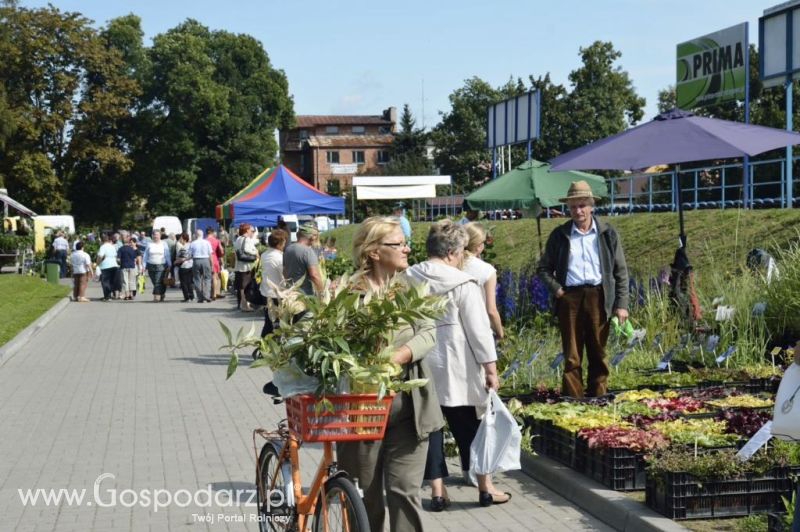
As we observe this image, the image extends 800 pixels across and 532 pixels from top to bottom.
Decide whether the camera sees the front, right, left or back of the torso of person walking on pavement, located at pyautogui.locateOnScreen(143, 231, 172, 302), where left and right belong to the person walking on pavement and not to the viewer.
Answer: front

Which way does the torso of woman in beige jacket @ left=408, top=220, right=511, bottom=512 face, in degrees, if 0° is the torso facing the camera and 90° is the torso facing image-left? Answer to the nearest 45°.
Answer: approximately 225°

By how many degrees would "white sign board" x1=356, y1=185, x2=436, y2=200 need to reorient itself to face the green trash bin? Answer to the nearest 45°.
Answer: approximately 45° to its right

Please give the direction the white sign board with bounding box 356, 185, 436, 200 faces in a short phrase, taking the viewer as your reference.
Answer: facing the viewer

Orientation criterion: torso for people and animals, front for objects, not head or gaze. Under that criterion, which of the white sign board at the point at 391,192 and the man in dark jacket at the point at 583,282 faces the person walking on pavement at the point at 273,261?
the white sign board

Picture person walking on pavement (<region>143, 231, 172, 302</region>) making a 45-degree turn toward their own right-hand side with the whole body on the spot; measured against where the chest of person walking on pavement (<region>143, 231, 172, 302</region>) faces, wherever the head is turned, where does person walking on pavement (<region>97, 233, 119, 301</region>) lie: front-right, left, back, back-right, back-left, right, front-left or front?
right

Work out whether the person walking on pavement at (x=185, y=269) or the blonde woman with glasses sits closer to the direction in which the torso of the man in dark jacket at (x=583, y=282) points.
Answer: the blonde woman with glasses

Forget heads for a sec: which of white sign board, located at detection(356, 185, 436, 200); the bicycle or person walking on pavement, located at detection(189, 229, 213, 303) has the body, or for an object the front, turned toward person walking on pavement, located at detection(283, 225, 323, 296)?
the white sign board

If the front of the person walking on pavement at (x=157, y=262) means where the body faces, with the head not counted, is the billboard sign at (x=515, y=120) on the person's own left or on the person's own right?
on the person's own left
